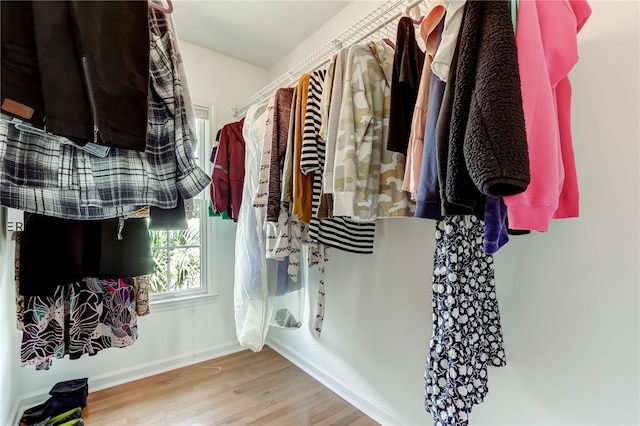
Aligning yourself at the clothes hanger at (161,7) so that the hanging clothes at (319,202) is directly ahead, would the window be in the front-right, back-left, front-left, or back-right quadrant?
front-left

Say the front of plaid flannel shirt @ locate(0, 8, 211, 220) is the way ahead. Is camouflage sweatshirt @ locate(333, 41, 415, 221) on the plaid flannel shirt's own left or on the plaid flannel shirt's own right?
on the plaid flannel shirt's own left

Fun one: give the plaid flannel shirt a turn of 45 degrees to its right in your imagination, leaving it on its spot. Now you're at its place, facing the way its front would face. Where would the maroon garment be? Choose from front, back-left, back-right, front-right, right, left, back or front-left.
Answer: back

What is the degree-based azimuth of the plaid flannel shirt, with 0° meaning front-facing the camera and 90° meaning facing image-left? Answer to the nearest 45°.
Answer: approximately 0°

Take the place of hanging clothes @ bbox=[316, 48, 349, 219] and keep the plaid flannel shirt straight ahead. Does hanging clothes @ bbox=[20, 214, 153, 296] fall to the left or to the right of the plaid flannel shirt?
right

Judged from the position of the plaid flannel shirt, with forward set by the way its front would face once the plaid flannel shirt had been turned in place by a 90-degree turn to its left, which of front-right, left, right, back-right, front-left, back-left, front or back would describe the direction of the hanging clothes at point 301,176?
front

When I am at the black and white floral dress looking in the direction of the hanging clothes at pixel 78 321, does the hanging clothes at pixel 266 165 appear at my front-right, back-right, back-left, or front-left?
front-right
